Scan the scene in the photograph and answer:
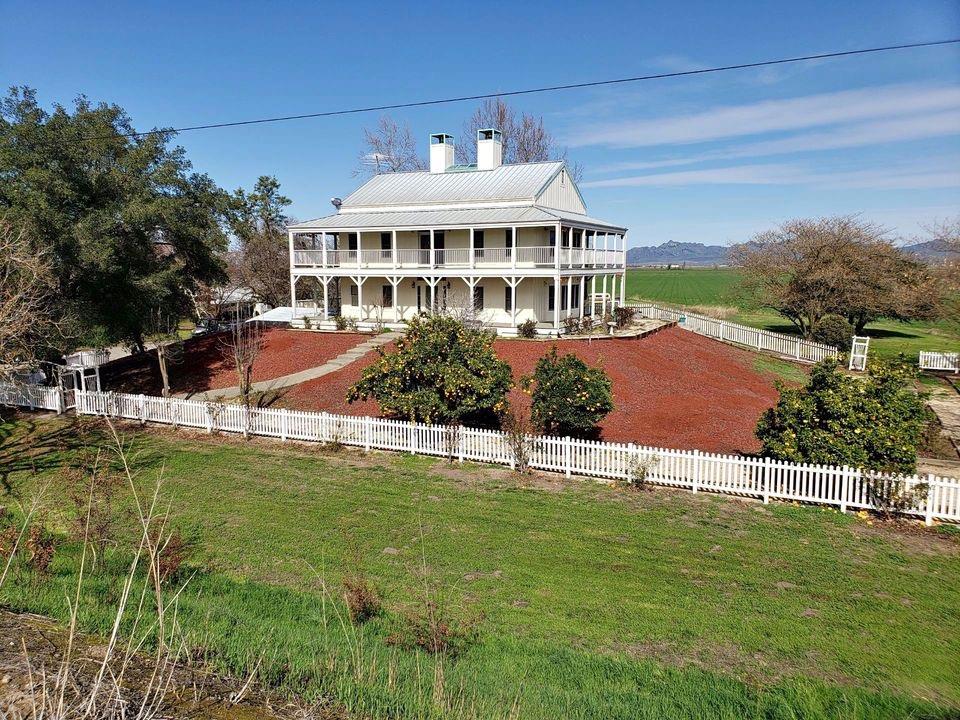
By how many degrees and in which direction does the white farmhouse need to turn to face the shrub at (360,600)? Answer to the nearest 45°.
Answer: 0° — it already faces it

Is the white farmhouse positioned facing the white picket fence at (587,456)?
yes

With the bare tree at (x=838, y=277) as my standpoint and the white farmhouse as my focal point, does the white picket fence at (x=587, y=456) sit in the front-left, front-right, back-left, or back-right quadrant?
front-left

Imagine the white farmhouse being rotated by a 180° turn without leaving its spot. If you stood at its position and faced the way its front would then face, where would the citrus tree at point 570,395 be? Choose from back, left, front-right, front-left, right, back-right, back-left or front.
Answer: back

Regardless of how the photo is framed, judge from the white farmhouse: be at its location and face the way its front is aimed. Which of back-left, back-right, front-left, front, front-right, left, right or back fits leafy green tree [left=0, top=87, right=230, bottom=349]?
front-right

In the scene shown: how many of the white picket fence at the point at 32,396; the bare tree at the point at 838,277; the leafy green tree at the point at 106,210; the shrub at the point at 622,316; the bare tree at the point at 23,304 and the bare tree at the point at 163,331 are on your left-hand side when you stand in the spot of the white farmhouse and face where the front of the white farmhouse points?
2

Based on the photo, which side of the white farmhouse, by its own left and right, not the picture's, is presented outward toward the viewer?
front

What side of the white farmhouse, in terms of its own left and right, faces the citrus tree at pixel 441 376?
front

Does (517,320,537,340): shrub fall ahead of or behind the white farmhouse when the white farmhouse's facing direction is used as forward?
ahead

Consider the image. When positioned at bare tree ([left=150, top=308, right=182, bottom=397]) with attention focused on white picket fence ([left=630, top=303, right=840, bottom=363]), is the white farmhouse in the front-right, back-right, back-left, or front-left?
front-left

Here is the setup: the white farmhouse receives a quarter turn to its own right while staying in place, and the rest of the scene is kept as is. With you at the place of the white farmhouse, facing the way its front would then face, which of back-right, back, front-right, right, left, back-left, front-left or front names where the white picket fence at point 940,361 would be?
back

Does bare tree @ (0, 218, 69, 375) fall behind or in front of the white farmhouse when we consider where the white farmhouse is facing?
in front

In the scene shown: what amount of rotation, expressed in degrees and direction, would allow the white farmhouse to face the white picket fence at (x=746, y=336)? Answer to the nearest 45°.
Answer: approximately 90° to its left

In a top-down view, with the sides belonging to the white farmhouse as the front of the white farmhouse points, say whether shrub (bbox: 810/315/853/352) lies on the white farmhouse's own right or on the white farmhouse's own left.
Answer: on the white farmhouse's own left

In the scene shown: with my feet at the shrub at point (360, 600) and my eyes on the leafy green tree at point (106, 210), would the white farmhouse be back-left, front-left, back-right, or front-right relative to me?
front-right
